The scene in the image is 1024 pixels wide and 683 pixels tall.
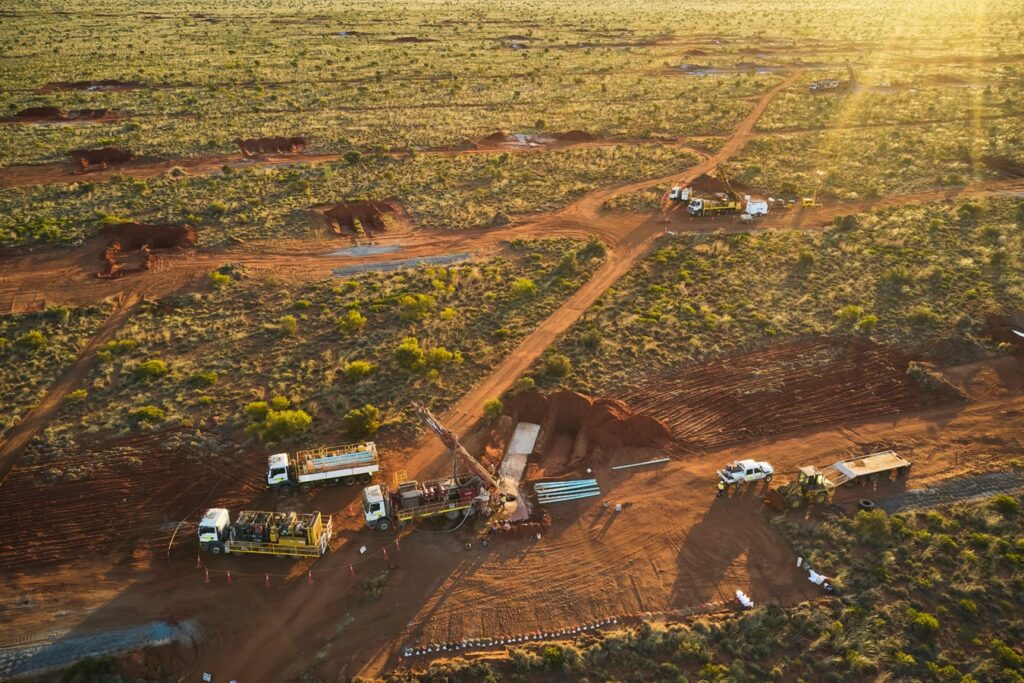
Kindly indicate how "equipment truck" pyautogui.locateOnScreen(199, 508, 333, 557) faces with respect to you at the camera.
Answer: facing to the left of the viewer

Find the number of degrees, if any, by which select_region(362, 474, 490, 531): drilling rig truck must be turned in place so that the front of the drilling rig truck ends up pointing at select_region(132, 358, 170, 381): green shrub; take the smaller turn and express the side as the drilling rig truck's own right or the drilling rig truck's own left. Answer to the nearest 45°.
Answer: approximately 45° to the drilling rig truck's own right

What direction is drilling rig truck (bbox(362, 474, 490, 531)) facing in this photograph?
to the viewer's left

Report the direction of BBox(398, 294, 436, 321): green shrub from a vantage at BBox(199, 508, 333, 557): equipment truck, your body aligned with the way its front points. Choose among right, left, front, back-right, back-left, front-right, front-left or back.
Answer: back-right

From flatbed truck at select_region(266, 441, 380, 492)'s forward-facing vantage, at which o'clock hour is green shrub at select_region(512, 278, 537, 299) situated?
The green shrub is roughly at 5 o'clock from the flatbed truck.

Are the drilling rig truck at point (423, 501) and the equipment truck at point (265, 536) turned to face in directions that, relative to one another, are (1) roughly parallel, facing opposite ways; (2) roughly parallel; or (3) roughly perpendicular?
roughly parallel

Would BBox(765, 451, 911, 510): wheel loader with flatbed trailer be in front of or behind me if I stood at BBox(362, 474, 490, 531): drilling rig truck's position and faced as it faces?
behind

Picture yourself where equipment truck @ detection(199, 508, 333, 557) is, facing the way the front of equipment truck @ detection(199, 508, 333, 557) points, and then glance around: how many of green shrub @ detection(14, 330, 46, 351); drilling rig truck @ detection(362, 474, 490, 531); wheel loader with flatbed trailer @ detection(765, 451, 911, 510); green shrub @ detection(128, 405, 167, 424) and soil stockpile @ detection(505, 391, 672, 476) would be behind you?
3

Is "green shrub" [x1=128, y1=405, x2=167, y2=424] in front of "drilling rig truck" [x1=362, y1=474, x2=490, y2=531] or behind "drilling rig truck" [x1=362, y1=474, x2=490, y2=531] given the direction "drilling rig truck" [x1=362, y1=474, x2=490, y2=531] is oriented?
in front

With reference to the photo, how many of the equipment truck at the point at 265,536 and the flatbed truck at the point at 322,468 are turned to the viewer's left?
2

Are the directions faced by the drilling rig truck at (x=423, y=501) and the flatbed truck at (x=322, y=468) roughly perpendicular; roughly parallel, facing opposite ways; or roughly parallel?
roughly parallel

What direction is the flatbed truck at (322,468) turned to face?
to the viewer's left

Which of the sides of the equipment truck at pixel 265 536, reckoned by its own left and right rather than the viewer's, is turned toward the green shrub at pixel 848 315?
back

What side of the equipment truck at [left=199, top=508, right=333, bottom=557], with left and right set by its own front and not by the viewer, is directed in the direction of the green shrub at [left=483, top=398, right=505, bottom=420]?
back
